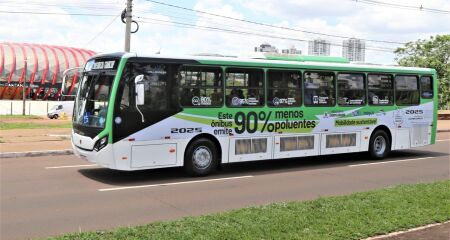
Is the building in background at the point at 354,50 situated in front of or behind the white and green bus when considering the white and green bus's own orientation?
behind

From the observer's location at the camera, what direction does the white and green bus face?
facing the viewer and to the left of the viewer

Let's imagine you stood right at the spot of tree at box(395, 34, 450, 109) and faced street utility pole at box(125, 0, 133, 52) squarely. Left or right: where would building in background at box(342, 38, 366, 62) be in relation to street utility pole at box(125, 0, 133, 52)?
right

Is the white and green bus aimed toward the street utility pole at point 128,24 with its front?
no

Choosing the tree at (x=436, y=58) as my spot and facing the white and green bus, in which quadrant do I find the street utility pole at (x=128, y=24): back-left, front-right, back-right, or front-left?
front-right

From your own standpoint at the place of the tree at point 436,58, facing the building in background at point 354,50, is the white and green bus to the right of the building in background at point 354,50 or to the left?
left

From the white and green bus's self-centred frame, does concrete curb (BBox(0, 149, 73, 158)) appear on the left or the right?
on its right

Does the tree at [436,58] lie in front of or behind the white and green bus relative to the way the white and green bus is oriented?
behind
